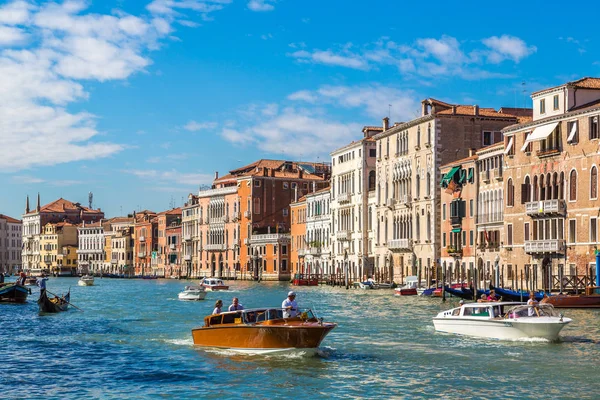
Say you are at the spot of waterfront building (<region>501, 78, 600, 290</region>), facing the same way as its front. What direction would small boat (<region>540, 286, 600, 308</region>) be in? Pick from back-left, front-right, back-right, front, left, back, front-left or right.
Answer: front-left

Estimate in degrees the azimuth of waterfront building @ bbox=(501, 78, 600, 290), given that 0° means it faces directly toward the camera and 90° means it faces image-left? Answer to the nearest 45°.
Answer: approximately 45°

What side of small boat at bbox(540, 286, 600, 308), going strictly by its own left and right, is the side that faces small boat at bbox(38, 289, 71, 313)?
front

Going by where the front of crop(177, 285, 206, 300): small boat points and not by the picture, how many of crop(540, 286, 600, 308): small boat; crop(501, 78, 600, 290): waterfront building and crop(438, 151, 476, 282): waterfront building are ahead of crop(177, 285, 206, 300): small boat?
0

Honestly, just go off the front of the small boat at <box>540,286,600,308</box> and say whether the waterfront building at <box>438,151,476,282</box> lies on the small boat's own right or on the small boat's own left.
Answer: on the small boat's own right

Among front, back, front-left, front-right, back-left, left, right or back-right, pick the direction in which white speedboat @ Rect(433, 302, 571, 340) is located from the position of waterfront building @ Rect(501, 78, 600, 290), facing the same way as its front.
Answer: front-left

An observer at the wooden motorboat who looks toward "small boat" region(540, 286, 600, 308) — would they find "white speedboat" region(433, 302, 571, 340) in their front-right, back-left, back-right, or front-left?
front-right

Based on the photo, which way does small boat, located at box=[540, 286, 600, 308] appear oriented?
to the viewer's left

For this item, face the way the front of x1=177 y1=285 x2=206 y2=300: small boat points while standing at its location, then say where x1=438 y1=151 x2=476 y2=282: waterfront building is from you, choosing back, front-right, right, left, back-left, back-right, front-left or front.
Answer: back

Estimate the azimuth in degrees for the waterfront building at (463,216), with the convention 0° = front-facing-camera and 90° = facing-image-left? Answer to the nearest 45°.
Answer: approximately 45°

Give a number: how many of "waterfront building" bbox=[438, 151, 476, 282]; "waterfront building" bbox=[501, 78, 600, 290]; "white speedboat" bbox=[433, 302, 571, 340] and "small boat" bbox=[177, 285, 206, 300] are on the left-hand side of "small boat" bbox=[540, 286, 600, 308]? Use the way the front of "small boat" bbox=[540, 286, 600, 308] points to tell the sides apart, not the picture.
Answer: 1

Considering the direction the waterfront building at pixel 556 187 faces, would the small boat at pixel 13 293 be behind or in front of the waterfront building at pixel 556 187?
in front

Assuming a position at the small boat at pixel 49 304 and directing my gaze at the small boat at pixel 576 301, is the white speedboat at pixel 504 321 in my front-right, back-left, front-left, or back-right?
front-right

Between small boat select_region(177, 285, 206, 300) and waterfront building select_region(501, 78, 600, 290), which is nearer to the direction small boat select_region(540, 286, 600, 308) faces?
the small boat

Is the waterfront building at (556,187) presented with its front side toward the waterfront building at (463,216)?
no

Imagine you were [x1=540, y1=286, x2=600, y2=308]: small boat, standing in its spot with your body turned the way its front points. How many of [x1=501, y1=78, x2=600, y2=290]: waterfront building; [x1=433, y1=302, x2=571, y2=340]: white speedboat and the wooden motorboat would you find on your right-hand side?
1

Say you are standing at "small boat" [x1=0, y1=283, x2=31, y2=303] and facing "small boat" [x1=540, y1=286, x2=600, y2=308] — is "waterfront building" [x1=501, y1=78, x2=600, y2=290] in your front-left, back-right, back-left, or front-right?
front-left
